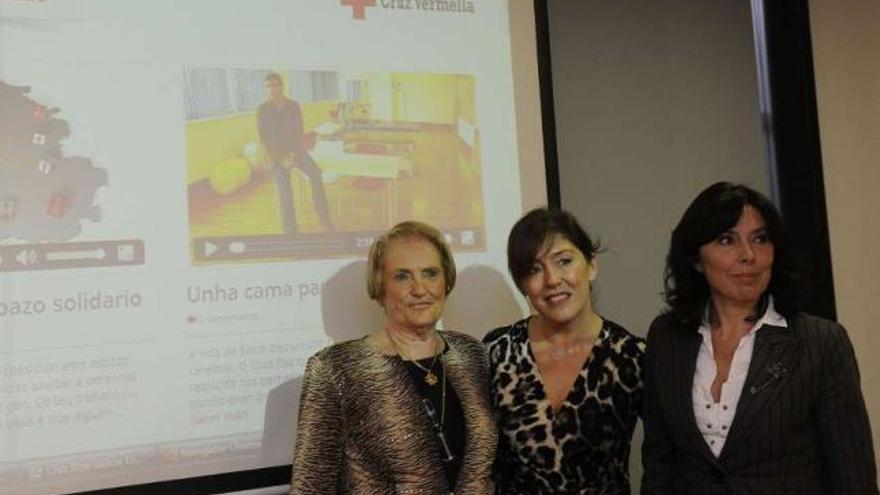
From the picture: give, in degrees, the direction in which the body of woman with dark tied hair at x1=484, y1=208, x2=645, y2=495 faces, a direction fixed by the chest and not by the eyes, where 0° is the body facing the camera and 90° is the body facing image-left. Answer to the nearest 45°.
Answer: approximately 0°

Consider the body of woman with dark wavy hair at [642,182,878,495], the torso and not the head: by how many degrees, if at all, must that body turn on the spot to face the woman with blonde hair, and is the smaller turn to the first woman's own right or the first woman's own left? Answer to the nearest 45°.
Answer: approximately 45° to the first woman's own right
